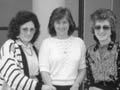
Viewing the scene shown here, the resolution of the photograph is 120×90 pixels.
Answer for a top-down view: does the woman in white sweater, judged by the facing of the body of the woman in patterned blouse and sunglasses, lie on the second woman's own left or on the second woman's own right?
on the second woman's own right

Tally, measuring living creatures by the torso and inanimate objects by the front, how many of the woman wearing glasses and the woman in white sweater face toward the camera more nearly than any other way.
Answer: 2

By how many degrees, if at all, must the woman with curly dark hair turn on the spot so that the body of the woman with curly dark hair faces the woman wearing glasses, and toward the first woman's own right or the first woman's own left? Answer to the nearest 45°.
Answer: approximately 45° to the first woman's own left

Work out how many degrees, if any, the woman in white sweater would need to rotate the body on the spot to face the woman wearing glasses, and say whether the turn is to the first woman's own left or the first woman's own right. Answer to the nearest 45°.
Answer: approximately 90° to the first woman's own left

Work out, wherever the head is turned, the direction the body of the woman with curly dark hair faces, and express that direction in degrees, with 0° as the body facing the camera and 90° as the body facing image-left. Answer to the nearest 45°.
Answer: approximately 315°
